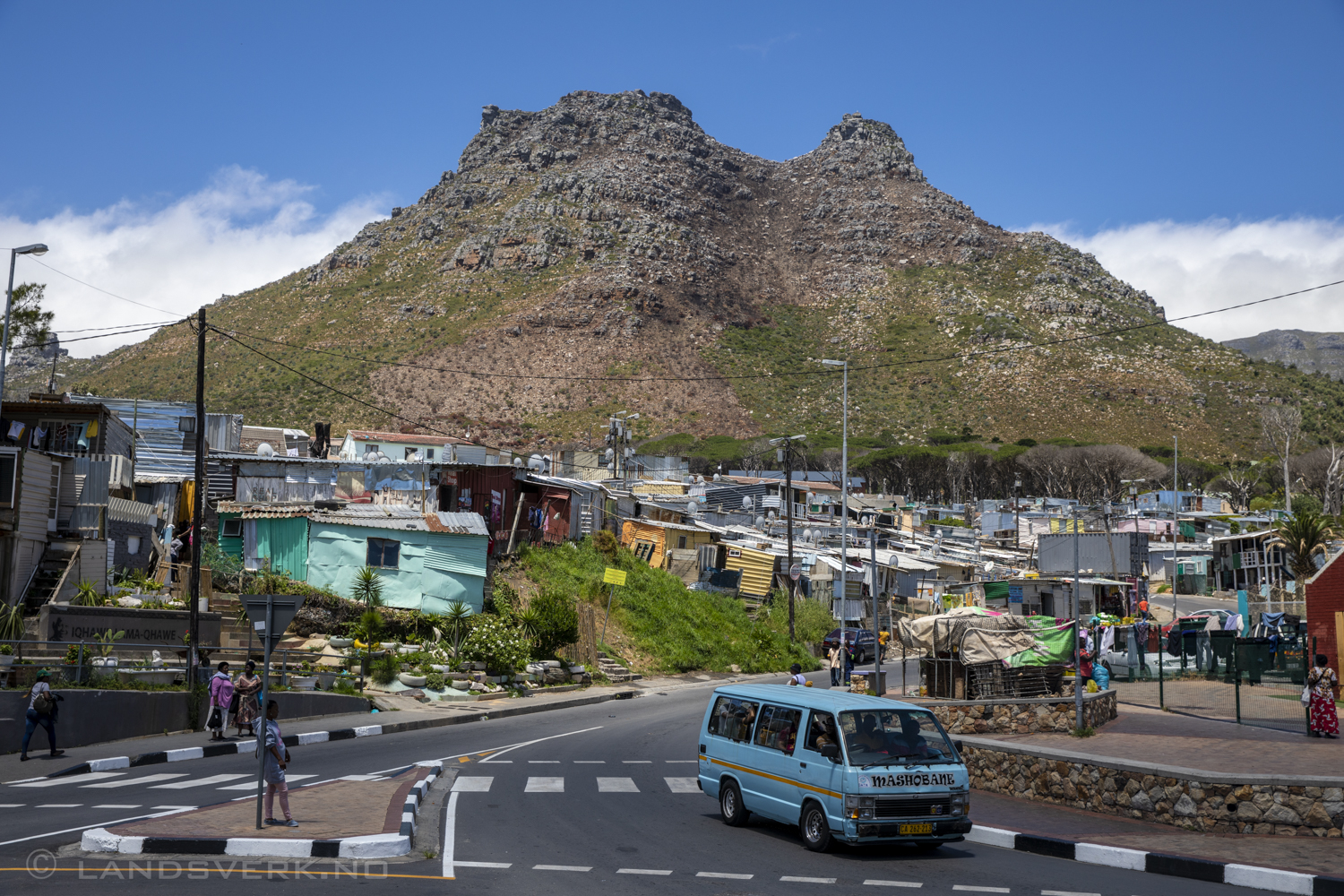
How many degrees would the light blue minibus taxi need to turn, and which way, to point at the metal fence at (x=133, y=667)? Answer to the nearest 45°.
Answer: approximately 180°
